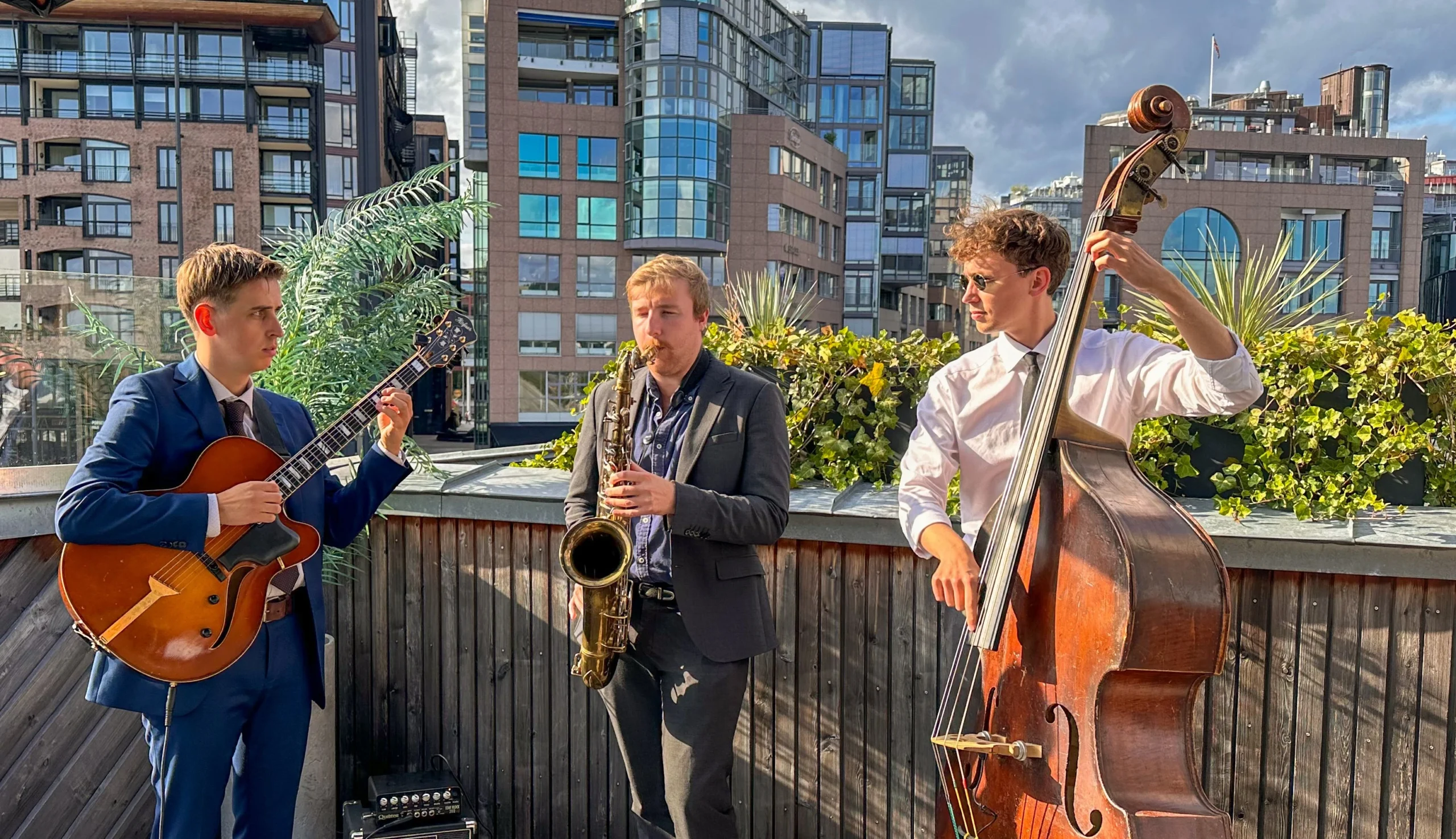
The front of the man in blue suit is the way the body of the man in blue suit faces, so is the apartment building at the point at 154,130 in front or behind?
behind

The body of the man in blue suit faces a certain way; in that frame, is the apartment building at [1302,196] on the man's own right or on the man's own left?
on the man's own left

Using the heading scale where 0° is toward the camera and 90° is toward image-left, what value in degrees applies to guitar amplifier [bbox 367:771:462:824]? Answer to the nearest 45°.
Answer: approximately 0°
